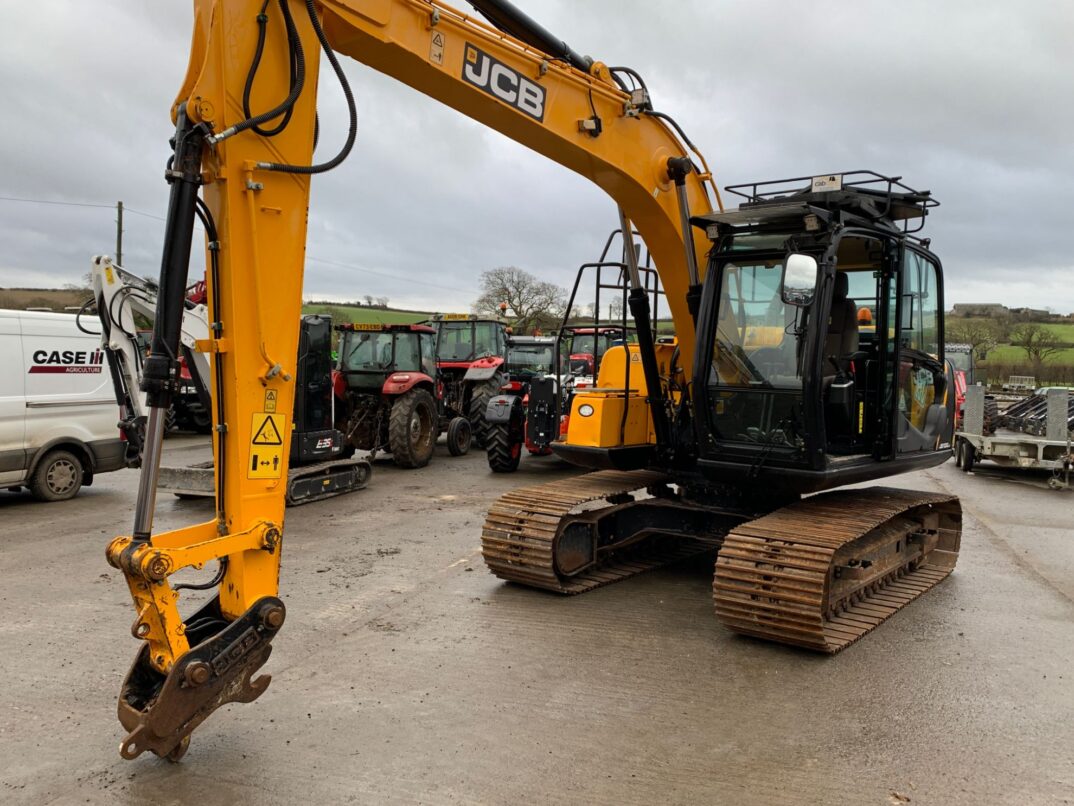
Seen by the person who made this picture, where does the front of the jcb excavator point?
facing the viewer and to the left of the viewer

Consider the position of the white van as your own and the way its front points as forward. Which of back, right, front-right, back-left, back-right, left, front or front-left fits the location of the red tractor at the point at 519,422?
back

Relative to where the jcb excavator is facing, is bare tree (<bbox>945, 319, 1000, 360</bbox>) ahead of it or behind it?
behind

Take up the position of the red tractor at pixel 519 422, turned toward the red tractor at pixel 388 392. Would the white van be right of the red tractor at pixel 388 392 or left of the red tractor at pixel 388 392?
left

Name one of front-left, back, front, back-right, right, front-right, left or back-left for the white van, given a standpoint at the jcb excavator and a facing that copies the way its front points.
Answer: right

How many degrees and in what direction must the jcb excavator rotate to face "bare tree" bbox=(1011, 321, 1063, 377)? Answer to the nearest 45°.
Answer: approximately 180°

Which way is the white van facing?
to the viewer's left
